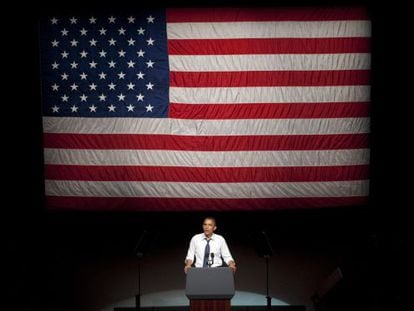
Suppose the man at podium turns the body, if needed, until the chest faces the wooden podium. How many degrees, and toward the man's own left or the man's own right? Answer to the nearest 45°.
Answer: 0° — they already face it

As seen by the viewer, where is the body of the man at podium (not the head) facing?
toward the camera
